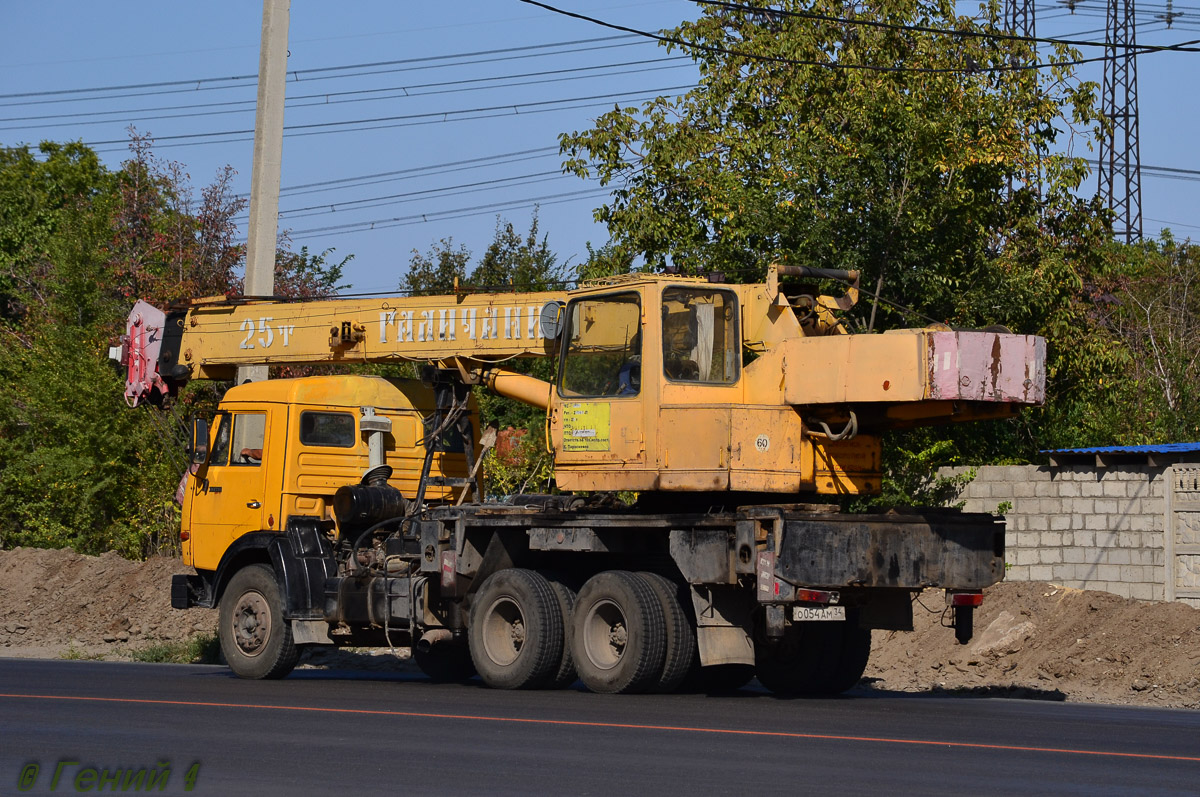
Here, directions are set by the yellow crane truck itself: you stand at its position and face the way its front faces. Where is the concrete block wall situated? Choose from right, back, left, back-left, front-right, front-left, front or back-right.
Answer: right

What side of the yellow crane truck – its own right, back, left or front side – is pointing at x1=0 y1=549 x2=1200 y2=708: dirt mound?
right

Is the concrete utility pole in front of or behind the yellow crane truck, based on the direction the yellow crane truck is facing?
in front

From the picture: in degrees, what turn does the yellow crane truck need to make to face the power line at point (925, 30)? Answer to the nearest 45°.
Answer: approximately 90° to its right

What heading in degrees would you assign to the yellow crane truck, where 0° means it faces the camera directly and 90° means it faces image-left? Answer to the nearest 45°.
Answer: approximately 135°

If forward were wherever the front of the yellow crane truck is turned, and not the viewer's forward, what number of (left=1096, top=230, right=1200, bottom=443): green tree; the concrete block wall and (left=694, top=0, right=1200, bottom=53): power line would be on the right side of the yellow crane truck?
3

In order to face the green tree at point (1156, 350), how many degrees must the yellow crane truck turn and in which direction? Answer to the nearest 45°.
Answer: approximately 90° to its right

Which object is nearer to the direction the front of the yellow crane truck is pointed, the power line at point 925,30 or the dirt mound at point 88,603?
the dirt mound
